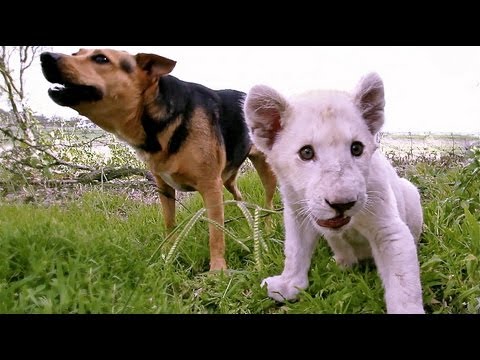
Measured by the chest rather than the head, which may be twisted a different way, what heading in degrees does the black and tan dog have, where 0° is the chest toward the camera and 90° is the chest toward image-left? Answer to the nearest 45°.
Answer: approximately 45°

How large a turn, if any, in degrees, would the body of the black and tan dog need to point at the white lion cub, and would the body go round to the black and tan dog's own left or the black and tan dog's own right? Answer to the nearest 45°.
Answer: approximately 90° to the black and tan dog's own left
